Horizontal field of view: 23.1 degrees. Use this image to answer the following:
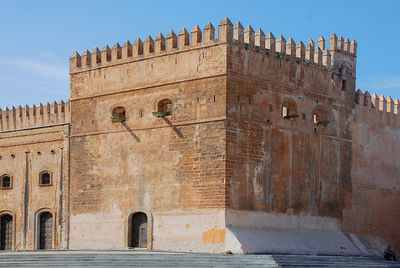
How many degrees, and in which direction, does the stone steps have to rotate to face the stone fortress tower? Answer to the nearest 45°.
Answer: approximately 180°

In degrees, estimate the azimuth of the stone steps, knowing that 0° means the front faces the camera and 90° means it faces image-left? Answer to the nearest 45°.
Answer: approximately 0°
